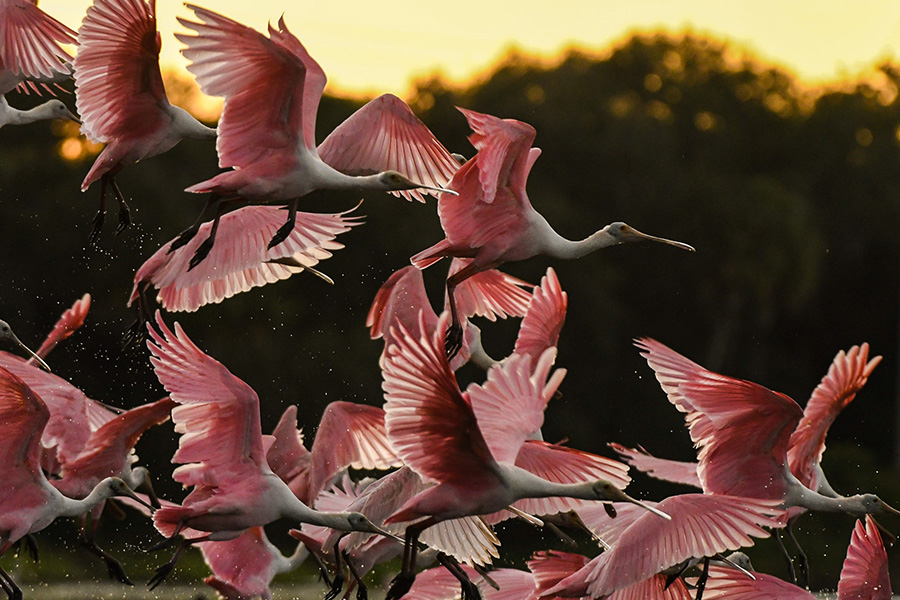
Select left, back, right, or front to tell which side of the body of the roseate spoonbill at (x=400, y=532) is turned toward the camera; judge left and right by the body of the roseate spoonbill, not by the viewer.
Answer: right

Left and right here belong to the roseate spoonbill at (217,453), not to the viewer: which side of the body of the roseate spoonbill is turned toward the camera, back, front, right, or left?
right

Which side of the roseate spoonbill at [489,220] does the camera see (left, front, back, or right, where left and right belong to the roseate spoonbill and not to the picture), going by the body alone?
right

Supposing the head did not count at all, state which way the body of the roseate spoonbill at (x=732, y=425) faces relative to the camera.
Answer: to the viewer's right

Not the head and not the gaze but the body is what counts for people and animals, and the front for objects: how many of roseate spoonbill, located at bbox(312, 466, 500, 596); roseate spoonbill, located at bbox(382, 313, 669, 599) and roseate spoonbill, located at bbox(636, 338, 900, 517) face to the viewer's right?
3

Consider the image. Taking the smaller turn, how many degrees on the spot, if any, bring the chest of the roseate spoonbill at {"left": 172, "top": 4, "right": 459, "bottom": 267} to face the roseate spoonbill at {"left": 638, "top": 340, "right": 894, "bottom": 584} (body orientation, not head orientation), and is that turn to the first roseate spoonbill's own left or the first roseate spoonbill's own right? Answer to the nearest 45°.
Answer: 0° — it already faces it

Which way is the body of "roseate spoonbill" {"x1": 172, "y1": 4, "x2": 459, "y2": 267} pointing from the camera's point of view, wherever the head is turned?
to the viewer's right

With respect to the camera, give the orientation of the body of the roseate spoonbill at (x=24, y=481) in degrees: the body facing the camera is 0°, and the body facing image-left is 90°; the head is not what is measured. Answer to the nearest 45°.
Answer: approximately 270°

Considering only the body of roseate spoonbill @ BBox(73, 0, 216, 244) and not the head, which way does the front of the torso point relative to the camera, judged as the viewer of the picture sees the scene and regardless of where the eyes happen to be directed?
to the viewer's right

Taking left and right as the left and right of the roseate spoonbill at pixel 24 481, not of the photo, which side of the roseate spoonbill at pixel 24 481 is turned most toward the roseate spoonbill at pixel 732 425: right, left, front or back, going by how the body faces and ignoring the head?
front

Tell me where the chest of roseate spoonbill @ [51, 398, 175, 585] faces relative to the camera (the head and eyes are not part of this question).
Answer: to the viewer's right

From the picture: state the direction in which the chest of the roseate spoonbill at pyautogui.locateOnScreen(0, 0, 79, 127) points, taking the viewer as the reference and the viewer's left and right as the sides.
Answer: facing to the right of the viewer

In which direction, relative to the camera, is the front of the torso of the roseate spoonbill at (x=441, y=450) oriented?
to the viewer's right
